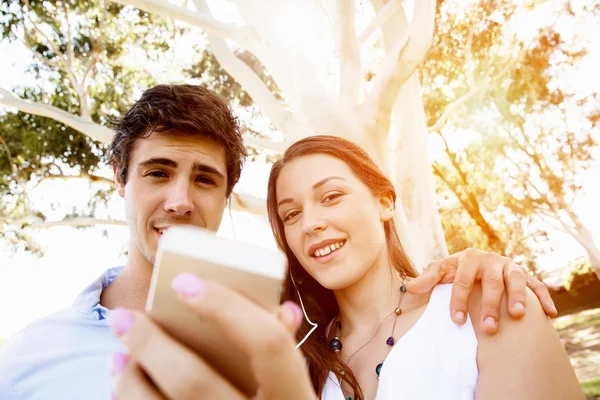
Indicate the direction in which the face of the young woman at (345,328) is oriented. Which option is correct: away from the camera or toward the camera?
toward the camera

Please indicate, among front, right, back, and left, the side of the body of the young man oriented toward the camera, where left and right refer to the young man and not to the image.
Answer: front

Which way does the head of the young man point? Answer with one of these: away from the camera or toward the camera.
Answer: toward the camera
